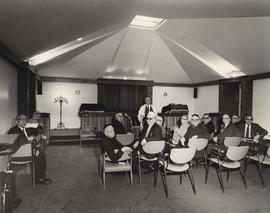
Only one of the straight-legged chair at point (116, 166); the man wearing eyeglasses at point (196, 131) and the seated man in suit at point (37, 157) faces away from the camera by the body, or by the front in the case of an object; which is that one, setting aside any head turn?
the straight-legged chair

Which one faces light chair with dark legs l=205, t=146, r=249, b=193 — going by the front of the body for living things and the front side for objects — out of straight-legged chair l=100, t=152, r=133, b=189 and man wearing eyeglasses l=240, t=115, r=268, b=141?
the man wearing eyeglasses

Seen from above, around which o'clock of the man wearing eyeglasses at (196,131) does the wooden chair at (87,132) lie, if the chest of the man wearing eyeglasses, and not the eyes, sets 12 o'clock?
The wooden chair is roughly at 4 o'clock from the man wearing eyeglasses.

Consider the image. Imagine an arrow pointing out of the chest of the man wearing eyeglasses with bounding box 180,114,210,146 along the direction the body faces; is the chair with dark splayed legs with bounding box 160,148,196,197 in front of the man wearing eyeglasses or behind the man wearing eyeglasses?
in front

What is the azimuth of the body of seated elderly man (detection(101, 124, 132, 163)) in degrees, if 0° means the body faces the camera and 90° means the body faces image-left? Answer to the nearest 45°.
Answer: approximately 315°

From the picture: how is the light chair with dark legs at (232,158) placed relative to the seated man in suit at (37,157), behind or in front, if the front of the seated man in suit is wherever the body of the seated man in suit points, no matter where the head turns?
in front

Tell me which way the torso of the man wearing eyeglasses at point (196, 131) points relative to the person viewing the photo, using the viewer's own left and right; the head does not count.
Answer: facing the viewer

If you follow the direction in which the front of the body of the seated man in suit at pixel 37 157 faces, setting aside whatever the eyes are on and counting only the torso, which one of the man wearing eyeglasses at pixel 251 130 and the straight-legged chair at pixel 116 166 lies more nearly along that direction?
the straight-legged chair

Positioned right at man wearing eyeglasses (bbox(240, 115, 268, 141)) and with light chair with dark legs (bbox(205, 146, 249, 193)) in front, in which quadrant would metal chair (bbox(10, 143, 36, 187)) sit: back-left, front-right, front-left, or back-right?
front-right

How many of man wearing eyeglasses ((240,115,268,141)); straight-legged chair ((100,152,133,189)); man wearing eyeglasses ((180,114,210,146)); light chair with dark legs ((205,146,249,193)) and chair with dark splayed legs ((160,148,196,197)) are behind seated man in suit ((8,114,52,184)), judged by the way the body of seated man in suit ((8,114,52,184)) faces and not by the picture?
0
